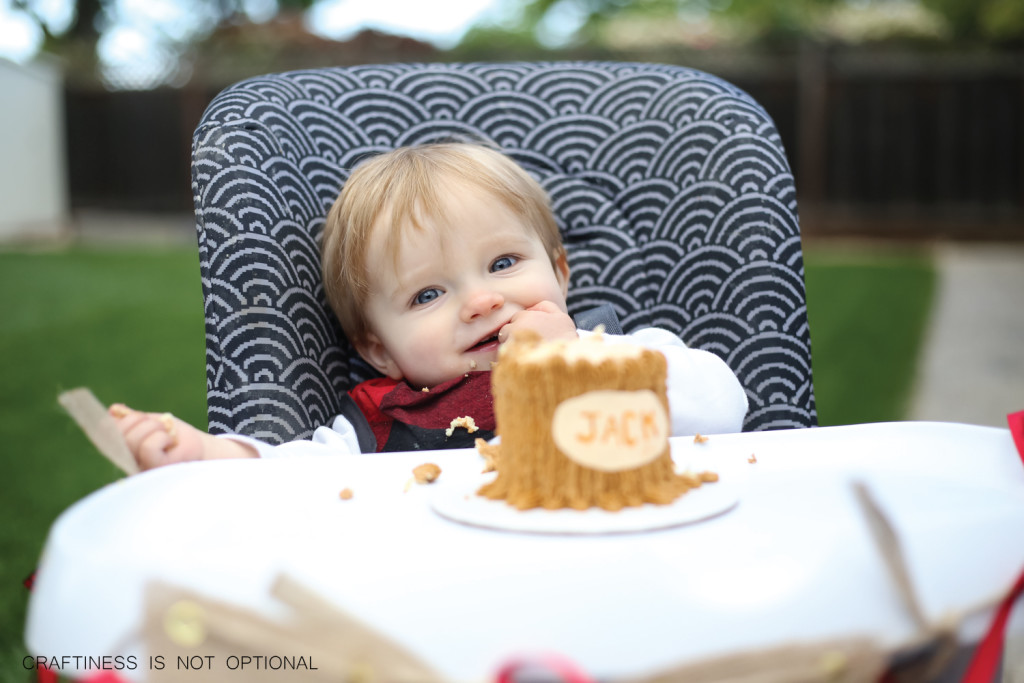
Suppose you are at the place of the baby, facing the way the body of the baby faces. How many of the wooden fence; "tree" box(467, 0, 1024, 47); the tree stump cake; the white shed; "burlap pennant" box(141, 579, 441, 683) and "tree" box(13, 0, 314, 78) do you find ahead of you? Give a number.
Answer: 2

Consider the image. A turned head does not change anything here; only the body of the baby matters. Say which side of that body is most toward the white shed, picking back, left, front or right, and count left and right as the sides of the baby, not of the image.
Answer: back

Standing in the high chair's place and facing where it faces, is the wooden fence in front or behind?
behind

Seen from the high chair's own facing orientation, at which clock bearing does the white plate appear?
The white plate is roughly at 12 o'clock from the high chair.

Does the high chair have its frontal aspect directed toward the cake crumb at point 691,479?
yes

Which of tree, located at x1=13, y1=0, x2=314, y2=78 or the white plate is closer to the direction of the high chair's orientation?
the white plate

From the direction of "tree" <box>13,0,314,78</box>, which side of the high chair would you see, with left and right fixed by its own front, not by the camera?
back

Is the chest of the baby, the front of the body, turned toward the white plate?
yes

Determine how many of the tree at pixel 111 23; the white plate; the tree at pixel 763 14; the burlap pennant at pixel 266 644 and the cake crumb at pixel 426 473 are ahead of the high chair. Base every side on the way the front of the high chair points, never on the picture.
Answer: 3

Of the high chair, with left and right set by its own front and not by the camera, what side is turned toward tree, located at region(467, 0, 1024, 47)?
back

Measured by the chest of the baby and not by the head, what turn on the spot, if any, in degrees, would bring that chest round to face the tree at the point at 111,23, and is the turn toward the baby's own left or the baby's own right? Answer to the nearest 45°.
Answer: approximately 180°

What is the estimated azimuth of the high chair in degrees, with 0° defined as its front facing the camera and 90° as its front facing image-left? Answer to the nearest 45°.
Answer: approximately 0°
